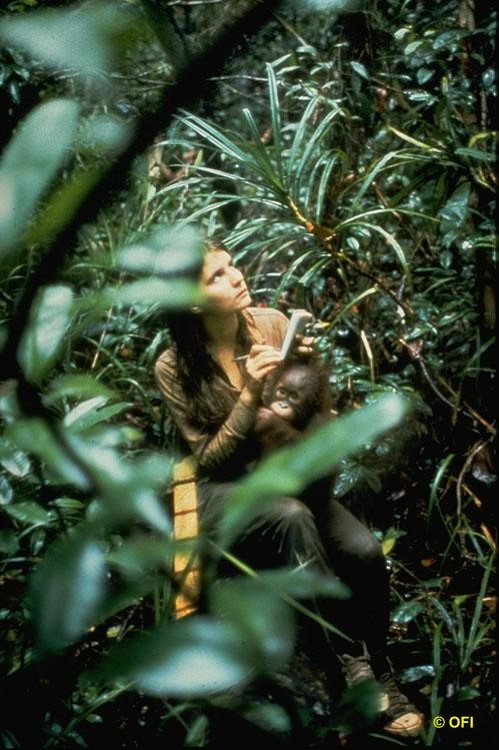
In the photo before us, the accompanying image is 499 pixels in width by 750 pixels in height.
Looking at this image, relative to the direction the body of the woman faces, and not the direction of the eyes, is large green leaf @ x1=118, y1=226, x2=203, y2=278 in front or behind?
in front

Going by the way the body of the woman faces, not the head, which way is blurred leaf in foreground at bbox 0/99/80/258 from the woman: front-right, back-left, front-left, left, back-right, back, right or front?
front-right

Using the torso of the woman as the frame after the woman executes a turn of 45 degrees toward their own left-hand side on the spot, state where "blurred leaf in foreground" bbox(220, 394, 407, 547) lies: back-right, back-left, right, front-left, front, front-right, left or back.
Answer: right

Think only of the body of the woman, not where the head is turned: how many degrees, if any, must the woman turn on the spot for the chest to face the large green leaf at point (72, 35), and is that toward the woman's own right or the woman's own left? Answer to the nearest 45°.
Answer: approximately 45° to the woman's own right

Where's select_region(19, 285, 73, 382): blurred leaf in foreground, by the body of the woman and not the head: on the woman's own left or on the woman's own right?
on the woman's own right

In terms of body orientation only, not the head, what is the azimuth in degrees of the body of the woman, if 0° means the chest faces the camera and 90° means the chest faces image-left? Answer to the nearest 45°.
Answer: approximately 315°

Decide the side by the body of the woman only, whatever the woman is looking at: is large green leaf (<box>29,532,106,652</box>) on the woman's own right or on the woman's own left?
on the woman's own right

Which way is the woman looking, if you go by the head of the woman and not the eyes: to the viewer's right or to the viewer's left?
to the viewer's right

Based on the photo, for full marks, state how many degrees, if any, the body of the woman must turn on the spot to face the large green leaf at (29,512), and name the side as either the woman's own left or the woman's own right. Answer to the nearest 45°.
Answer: approximately 45° to the woman's own right
